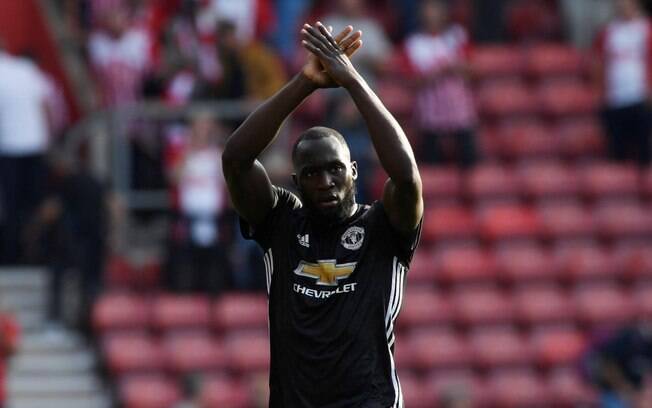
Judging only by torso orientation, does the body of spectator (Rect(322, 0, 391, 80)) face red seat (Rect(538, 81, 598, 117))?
no

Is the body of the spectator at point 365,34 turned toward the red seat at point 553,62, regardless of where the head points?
no

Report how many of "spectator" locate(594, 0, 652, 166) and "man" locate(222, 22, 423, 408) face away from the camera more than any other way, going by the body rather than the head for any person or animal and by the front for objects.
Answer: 0

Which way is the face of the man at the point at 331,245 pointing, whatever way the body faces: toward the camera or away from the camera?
toward the camera

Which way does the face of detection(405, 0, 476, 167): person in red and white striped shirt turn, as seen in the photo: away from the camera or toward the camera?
toward the camera

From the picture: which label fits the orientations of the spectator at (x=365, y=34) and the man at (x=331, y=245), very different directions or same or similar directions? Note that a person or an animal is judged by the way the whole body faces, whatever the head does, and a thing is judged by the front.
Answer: same or similar directions

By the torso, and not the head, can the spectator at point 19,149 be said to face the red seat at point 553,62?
no

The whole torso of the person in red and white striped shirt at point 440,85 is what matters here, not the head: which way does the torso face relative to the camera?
toward the camera

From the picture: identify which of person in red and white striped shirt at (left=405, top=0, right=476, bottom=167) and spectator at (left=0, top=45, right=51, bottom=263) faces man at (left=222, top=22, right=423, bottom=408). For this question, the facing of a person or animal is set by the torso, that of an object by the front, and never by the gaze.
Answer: the person in red and white striped shirt

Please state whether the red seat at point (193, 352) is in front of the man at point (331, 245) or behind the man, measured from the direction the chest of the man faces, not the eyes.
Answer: behind

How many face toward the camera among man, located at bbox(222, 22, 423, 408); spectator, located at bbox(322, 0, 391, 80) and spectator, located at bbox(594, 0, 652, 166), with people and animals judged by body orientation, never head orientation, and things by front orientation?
3
